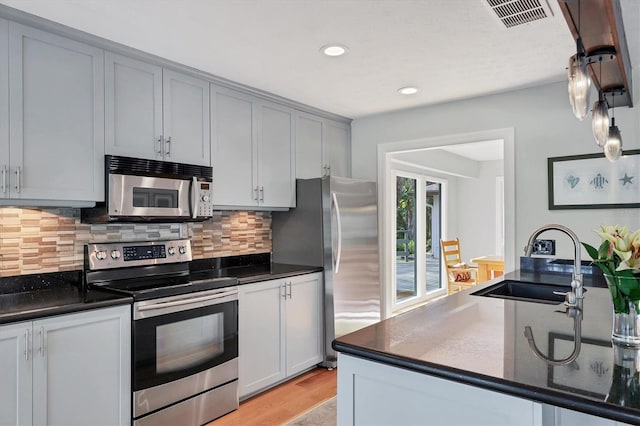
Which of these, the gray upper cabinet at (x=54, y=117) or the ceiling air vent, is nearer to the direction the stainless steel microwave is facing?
the ceiling air vent

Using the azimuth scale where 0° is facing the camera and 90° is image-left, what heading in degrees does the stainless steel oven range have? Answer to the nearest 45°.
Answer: approximately 315°

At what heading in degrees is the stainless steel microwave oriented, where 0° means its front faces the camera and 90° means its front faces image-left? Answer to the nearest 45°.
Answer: approximately 315°

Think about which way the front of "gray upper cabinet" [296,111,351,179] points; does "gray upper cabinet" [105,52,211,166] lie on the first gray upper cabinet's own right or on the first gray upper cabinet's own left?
on the first gray upper cabinet's own right

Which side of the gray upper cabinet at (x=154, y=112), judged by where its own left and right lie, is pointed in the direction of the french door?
left

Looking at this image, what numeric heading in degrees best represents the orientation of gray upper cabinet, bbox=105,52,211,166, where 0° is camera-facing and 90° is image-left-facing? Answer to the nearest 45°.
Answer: approximately 315°

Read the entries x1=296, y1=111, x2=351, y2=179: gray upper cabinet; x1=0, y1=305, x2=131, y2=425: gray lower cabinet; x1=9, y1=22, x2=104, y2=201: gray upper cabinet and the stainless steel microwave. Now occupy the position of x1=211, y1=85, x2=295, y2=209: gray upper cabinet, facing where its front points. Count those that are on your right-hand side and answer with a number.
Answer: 3

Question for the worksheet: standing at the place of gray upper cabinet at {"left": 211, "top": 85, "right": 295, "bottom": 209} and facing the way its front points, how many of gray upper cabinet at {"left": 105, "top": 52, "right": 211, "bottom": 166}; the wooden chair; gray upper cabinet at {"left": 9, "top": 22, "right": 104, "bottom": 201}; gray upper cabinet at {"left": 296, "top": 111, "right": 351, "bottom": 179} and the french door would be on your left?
3
